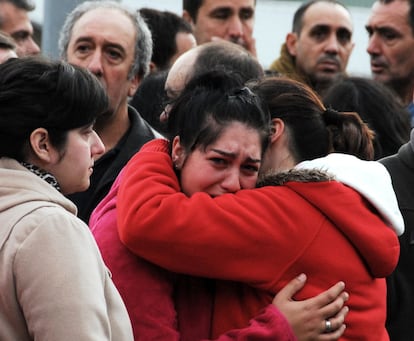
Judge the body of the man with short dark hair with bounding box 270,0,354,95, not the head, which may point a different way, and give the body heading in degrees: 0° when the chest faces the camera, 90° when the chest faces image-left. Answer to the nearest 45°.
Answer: approximately 315°

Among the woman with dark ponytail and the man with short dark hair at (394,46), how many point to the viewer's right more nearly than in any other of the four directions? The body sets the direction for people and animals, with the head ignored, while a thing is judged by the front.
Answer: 0

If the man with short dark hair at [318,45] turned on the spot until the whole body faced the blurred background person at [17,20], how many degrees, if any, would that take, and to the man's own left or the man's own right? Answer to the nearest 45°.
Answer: approximately 135° to the man's own right

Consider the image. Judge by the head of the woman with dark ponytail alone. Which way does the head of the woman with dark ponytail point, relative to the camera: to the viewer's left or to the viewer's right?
to the viewer's left

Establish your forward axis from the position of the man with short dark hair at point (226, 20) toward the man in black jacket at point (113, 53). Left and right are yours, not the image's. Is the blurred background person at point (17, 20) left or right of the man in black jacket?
right
